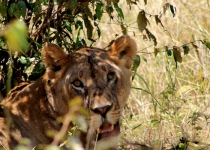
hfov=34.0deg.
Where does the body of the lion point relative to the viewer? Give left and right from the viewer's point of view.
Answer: facing the viewer and to the right of the viewer
